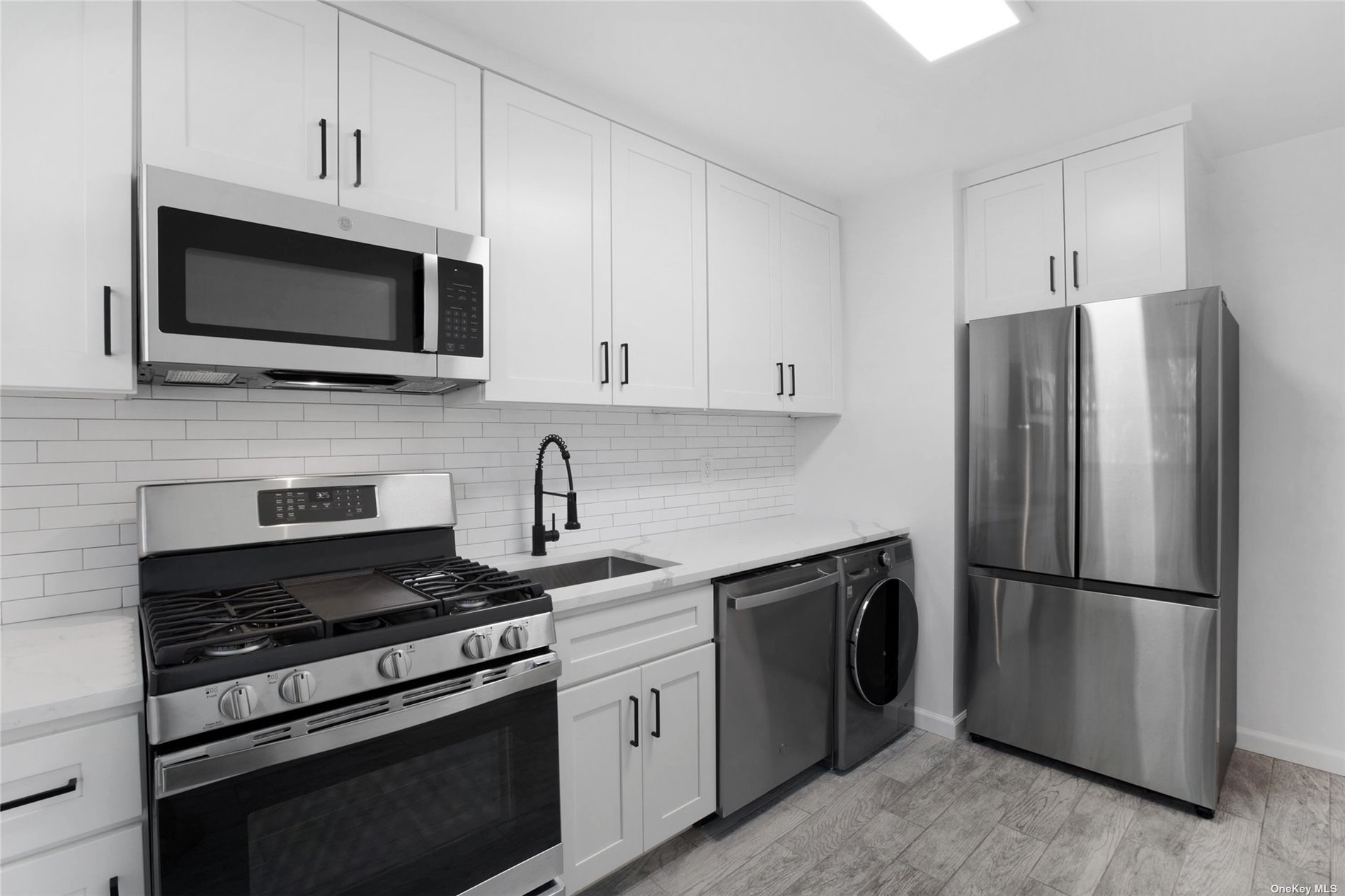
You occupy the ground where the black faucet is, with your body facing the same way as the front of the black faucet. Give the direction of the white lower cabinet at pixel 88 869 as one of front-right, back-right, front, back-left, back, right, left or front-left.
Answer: right

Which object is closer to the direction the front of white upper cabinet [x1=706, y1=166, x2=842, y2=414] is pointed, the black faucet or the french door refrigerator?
the french door refrigerator

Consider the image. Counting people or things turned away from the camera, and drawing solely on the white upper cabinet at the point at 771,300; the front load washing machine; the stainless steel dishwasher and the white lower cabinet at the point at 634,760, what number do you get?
0

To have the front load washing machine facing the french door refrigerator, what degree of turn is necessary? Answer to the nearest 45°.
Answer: approximately 45° to its left

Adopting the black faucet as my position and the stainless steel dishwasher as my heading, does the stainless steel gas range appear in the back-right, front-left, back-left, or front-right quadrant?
back-right

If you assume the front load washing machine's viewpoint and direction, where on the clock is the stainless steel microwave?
The stainless steel microwave is roughly at 3 o'clock from the front load washing machine.

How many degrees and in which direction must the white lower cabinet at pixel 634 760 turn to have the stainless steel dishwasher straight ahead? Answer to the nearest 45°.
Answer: approximately 90° to its left

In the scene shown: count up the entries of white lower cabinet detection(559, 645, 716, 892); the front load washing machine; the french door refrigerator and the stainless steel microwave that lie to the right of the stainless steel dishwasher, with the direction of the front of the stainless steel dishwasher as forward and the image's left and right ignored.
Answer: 2

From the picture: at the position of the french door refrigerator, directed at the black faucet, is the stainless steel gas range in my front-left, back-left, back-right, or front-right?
front-left

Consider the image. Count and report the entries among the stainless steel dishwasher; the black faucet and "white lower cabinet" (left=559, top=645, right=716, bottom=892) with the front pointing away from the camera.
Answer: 0

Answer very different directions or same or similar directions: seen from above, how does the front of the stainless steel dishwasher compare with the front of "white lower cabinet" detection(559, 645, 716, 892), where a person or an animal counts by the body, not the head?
same or similar directions

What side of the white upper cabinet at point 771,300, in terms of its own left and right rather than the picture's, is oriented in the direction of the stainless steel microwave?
right

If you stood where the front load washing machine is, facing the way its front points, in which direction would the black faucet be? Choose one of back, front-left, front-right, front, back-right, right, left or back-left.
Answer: right

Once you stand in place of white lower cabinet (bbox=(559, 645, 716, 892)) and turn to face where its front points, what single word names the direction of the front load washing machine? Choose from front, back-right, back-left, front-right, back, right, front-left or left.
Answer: left

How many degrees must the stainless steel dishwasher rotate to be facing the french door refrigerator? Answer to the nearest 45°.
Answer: approximately 45° to its left

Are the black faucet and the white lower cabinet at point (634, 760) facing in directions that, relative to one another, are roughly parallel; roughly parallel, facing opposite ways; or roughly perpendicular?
roughly parallel

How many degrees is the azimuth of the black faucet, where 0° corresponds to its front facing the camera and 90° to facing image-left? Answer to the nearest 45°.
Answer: approximately 315°
